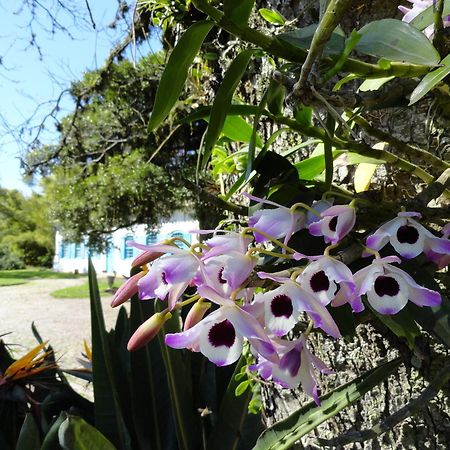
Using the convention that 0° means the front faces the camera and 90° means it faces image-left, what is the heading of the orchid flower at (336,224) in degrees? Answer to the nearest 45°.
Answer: approximately 45°

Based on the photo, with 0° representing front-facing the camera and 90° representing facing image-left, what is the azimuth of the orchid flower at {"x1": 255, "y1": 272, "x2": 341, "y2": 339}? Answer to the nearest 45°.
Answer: approximately 45°

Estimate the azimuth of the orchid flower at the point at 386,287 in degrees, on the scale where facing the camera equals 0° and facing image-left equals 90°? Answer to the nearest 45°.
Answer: approximately 0°
